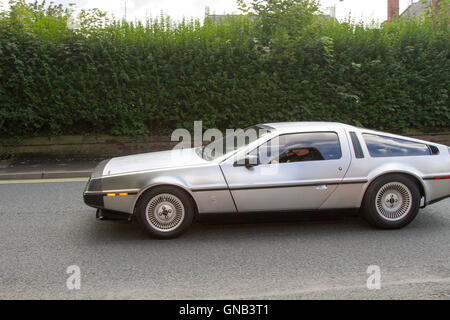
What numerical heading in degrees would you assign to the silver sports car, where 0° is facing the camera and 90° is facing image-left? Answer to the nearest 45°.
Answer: approximately 90°
